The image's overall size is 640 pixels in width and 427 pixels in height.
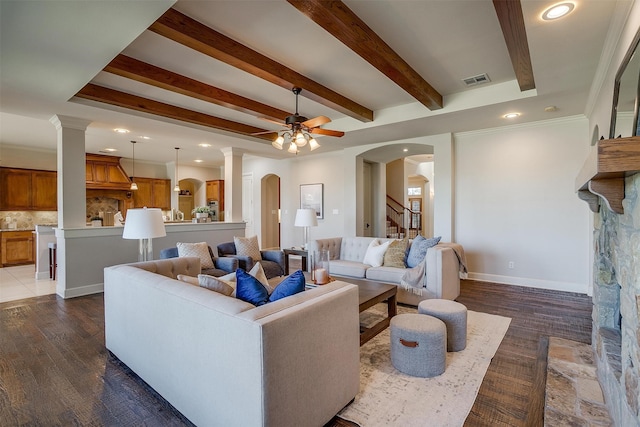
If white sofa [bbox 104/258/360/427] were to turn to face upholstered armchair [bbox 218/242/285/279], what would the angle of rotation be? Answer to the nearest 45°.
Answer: approximately 45° to its left

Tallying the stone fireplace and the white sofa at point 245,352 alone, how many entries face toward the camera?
0

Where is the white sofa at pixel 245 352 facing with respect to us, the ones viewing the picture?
facing away from the viewer and to the right of the viewer

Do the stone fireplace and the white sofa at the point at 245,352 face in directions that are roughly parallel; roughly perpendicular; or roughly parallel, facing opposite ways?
roughly perpendicular

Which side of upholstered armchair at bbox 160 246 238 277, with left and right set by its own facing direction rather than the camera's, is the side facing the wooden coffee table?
front

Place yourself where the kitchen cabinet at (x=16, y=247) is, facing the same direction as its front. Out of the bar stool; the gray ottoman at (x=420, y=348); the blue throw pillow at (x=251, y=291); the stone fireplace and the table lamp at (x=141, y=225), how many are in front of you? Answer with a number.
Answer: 5

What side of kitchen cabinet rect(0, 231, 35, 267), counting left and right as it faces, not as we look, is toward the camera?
front

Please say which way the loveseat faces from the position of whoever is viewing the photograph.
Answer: facing the viewer and to the left of the viewer

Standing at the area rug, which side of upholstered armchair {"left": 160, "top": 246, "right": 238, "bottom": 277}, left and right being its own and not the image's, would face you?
front

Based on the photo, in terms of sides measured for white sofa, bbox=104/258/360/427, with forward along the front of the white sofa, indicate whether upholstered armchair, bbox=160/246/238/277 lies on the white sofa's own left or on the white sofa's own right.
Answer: on the white sofa's own left

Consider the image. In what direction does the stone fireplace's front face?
to the viewer's left
